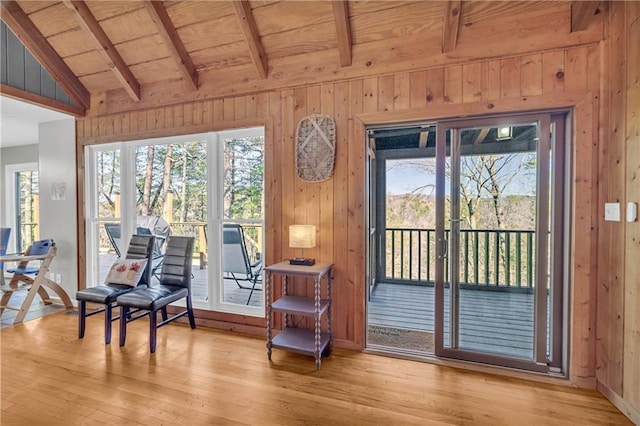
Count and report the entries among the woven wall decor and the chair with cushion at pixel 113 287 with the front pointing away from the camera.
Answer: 0

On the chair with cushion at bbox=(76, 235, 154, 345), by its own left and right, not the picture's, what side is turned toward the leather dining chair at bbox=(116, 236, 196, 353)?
left

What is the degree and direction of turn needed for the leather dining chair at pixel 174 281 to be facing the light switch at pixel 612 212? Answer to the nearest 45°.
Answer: approximately 90° to its left

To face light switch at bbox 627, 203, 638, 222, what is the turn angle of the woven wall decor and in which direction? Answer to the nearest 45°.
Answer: approximately 45° to its left

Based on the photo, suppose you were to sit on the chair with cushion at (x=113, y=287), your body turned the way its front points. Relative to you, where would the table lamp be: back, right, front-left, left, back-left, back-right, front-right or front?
left

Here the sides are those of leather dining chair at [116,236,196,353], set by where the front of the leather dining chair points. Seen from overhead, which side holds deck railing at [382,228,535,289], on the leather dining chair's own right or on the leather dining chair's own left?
on the leather dining chair's own left

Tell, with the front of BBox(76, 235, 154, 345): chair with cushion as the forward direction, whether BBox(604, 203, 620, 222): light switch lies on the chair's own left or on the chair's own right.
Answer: on the chair's own left

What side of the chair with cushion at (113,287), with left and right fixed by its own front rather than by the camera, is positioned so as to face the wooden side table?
left

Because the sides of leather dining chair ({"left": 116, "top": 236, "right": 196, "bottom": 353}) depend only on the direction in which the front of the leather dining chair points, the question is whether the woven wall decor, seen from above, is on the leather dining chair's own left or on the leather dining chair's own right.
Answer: on the leather dining chair's own left

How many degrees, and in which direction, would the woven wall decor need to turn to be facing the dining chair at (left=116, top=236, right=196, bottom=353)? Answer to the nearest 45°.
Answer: approximately 90° to its right

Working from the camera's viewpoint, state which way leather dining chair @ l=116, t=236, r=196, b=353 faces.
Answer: facing the viewer and to the left of the viewer

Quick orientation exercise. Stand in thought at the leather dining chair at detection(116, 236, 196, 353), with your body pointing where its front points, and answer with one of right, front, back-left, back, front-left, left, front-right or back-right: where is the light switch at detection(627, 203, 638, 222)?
left

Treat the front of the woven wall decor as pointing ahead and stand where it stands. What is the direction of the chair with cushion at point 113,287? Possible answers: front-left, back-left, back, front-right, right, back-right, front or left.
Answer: right
